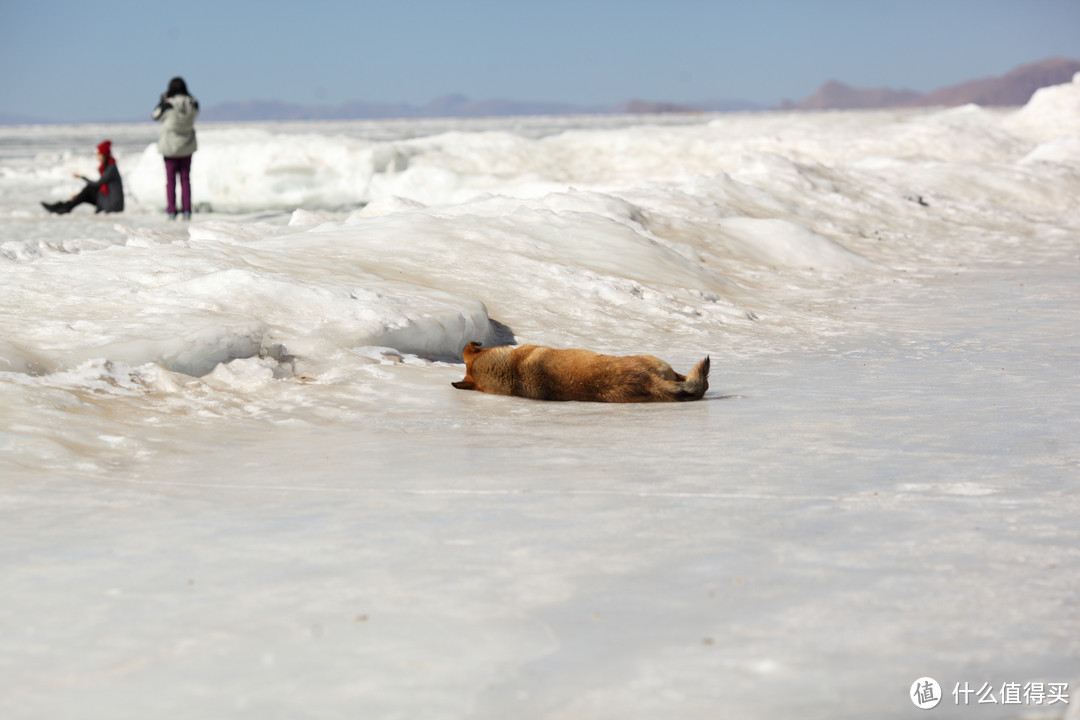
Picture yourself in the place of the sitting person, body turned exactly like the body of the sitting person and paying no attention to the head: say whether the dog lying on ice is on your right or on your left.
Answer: on your left

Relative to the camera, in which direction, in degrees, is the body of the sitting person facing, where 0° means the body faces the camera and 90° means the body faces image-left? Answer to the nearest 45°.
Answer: approximately 90°
